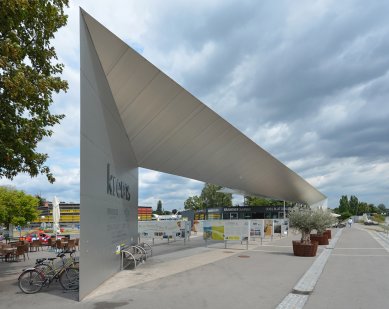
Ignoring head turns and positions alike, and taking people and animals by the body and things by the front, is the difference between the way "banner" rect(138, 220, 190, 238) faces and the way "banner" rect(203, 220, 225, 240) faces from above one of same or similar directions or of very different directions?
same or similar directions

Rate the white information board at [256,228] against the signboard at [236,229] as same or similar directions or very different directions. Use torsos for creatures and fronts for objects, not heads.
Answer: same or similar directions

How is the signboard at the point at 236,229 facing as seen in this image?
toward the camera

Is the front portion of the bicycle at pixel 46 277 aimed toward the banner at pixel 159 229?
no

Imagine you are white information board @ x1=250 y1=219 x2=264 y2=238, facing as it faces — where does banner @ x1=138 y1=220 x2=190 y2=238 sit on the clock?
banner @ x1=138 y1=220 x2=190 y2=238 is roughly at 2 o'clock from white information board @ x1=250 y1=219 x2=264 y2=238.

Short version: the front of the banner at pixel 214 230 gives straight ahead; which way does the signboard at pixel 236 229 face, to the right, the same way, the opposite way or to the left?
the same way

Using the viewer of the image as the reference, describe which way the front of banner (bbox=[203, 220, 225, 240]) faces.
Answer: facing the viewer

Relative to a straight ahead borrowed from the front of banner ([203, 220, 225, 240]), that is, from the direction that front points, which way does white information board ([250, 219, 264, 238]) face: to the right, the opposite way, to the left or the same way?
the same way

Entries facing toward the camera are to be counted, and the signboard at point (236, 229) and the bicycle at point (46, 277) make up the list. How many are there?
1

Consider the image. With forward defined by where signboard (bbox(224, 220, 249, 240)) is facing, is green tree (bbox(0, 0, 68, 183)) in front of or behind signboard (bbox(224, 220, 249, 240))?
in front

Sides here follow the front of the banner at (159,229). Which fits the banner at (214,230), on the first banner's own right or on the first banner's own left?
on the first banner's own left

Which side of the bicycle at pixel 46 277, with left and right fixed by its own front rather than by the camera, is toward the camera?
right

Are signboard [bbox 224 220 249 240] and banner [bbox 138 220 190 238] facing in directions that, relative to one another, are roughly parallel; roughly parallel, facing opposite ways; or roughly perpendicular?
roughly parallel

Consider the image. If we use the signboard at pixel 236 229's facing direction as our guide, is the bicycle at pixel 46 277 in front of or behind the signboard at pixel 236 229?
in front
